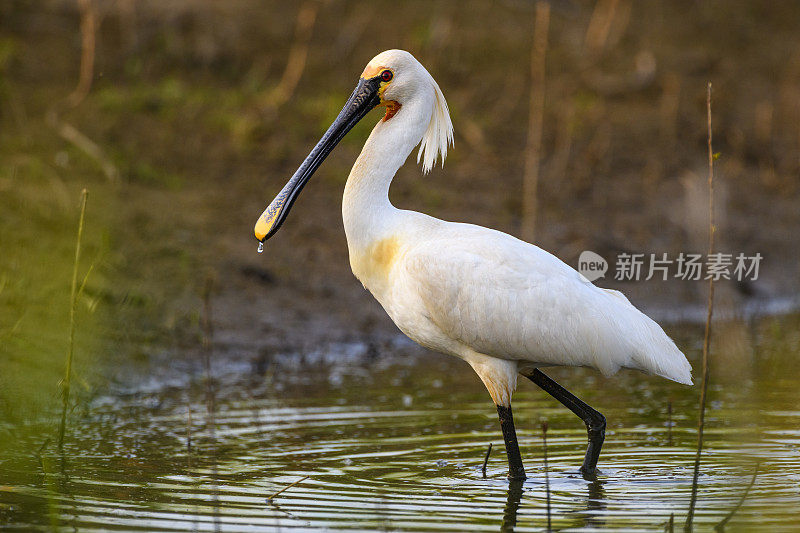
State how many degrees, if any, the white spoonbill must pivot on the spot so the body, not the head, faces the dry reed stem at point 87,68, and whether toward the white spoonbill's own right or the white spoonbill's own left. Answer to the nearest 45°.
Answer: approximately 45° to the white spoonbill's own right

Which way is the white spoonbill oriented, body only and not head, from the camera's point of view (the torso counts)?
to the viewer's left

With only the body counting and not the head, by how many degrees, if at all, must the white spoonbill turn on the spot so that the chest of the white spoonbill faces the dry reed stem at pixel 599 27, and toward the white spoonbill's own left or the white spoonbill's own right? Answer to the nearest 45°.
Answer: approximately 90° to the white spoonbill's own right

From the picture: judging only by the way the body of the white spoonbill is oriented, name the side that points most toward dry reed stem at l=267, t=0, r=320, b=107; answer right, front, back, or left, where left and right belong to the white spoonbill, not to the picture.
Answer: right

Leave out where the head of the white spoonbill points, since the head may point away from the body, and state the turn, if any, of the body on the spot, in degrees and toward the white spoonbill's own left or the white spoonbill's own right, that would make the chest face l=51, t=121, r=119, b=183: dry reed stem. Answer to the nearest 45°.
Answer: approximately 45° to the white spoonbill's own right

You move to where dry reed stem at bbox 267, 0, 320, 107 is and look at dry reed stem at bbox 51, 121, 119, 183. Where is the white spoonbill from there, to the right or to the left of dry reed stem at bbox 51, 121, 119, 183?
left
